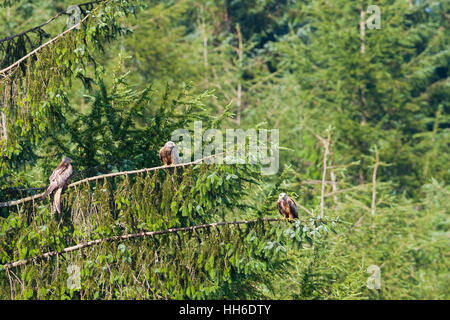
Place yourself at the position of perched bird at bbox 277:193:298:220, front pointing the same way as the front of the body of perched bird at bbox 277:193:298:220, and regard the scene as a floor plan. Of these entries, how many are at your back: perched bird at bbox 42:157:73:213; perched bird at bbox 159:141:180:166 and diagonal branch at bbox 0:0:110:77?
0

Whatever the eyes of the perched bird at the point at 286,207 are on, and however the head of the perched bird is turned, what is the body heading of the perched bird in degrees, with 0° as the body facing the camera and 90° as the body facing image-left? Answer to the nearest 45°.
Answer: approximately 45°

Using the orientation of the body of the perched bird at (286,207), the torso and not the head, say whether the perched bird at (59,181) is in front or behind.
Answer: in front

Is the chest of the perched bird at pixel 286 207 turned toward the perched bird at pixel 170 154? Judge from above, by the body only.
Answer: no

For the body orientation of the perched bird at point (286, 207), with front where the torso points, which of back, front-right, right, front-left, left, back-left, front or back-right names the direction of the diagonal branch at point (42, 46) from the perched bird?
front-right
